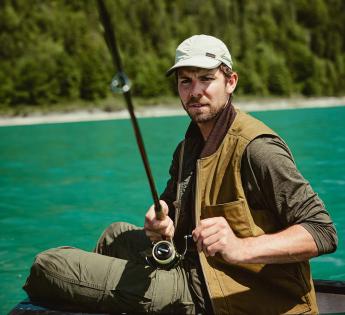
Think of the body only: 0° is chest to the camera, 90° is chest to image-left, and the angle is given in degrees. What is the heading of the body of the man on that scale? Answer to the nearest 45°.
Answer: approximately 45°
